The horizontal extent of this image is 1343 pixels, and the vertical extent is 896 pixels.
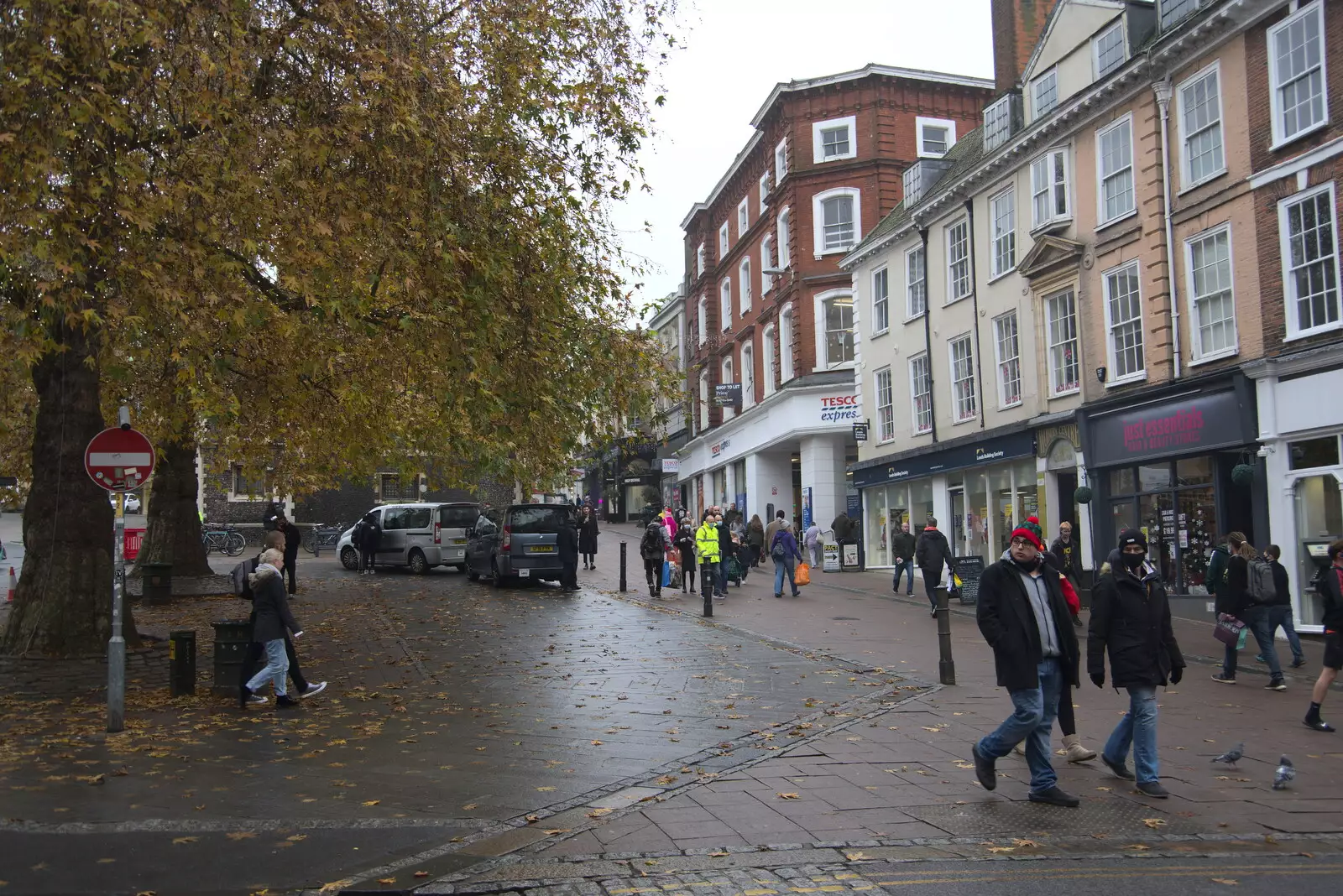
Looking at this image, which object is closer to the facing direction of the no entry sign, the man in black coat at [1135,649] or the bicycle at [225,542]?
the man in black coat

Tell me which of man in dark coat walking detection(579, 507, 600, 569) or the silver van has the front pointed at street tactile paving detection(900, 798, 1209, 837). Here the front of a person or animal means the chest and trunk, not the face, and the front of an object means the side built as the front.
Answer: the man in dark coat walking

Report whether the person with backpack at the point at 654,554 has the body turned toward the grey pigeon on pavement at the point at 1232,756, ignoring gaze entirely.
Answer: no

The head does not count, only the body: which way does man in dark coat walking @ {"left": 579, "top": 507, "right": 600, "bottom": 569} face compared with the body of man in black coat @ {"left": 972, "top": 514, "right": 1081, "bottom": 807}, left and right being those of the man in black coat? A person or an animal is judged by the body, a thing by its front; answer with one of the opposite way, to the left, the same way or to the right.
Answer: the same way

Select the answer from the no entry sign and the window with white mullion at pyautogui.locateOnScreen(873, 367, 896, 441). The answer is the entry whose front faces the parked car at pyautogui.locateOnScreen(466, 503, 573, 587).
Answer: the window with white mullion

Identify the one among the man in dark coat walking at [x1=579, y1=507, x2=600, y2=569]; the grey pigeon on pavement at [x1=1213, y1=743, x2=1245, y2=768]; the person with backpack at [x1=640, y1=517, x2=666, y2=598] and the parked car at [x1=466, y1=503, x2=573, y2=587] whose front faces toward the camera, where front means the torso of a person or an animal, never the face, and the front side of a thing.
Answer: the man in dark coat walking

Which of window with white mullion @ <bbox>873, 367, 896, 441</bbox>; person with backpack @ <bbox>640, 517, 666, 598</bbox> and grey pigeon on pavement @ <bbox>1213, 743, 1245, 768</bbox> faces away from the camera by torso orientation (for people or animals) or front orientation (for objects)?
the person with backpack

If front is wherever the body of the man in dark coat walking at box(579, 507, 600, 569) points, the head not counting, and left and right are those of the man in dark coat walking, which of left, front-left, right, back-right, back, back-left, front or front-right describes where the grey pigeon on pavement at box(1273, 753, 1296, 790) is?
front

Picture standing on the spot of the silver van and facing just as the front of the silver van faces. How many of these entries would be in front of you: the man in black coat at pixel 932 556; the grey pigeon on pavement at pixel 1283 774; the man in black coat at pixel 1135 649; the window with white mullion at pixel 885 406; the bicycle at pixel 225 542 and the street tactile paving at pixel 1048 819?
1

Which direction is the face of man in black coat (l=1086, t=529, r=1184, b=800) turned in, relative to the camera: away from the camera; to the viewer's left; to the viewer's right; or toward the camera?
toward the camera

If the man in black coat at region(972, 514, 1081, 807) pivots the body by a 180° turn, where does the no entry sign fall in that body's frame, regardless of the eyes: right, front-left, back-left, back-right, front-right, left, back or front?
front-left

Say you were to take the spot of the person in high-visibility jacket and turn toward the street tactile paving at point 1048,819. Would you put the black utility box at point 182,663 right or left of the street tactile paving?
right

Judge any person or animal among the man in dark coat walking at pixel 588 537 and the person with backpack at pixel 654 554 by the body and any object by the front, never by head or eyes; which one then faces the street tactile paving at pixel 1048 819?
the man in dark coat walking

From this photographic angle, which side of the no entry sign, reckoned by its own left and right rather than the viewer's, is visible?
front

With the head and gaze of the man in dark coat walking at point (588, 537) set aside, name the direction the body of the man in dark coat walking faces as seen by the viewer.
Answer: toward the camera
